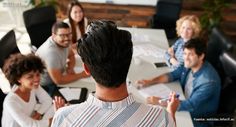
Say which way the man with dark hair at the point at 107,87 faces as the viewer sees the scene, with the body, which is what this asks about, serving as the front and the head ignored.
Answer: away from the camera

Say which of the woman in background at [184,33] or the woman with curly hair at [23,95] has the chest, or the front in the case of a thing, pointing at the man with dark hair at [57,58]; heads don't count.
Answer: the woman in background

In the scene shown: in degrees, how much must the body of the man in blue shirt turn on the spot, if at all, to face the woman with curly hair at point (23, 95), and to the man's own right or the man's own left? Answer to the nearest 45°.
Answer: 0° — they already face them

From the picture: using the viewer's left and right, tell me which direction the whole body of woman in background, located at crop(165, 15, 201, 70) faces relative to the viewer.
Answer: facing the viewer and to the left of the viewer

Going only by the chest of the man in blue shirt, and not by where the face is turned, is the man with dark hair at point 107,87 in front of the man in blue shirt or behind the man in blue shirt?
in front

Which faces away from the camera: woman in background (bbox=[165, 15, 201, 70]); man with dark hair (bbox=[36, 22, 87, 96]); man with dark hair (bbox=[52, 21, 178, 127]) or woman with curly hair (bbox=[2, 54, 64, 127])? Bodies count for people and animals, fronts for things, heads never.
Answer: man with dark hair (bbox=[52, 21, 178, 127])

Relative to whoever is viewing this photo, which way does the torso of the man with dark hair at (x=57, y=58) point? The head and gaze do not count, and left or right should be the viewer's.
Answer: facing the viewer and to the right of the viewer

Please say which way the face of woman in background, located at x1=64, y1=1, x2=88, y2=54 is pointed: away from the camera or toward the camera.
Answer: toward the camera

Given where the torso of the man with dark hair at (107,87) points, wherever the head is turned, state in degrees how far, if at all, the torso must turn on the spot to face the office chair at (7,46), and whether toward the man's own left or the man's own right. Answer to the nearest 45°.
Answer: approximately 45° to the man's own left

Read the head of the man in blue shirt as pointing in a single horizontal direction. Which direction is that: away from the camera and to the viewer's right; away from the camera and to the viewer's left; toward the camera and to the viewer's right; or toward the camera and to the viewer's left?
toward the camera and to the viewer's left

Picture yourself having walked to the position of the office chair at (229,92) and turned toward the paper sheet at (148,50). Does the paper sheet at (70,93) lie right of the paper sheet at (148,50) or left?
left

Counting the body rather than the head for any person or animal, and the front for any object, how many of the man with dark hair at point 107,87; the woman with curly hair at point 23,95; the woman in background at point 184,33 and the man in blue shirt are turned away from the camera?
1

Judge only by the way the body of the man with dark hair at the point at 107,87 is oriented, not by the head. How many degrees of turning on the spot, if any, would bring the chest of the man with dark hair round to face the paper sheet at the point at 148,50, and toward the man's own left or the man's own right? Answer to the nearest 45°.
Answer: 0° — they already face it

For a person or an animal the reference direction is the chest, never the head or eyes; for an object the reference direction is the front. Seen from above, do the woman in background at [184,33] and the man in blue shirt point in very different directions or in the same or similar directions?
same or similar directions

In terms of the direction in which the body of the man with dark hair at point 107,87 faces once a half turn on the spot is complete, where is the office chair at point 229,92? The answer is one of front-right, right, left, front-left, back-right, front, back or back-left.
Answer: back-left

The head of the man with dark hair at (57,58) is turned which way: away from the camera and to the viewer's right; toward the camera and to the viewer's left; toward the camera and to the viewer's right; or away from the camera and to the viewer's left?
toward the camera and to the viewer's right

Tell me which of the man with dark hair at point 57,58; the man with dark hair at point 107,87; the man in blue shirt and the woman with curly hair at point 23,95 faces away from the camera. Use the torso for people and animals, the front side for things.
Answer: the man with dark hair at point 107,87

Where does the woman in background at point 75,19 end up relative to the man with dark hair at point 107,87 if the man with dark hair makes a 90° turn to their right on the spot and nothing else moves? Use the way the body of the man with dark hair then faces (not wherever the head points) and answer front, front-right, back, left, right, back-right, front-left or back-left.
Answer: left
